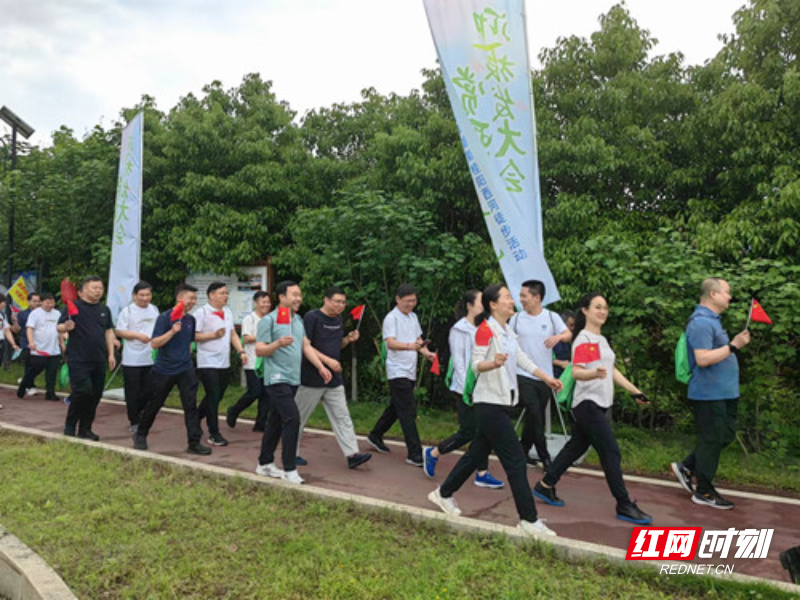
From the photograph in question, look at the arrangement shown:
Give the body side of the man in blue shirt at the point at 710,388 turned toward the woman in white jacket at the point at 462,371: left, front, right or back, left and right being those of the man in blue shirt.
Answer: back

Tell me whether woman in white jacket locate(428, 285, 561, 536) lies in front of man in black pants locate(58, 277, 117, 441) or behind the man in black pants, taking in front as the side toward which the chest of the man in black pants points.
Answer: in front

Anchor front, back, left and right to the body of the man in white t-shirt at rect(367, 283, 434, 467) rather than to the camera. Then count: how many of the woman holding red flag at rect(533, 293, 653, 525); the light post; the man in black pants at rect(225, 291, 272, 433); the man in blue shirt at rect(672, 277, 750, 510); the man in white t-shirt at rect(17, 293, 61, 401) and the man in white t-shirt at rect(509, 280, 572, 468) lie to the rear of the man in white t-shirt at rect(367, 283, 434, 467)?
3

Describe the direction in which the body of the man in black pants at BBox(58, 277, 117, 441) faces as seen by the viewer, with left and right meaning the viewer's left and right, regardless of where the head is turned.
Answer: facing the viewer and to the right of the viewer

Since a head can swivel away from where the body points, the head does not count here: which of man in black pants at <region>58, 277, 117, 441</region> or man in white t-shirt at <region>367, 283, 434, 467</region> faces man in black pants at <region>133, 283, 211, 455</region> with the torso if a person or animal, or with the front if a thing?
man in black pants at <region>58, 277, 117, 441</region>

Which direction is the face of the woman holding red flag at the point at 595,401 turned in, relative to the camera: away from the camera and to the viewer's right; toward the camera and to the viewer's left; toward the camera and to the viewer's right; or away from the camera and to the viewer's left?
toward the camera and to the viewer's right

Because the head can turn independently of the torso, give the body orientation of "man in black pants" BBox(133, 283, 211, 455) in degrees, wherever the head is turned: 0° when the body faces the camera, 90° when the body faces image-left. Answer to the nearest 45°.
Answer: approximately 315°

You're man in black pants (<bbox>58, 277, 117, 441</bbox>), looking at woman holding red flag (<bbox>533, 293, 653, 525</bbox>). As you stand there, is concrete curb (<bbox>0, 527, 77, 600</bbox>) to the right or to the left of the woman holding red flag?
right

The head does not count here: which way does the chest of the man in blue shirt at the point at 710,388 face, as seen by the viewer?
to the viewer's right

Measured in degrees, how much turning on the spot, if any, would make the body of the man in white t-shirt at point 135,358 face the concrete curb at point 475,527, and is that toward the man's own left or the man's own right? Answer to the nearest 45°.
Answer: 0° — they already face it

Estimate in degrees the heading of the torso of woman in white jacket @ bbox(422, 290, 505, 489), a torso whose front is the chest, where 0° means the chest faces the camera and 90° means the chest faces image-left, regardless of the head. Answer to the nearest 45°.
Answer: approximately 270°

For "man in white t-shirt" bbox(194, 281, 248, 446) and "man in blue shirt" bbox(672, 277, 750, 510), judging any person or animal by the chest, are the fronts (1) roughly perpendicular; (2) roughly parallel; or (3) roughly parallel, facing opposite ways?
roughly parallel

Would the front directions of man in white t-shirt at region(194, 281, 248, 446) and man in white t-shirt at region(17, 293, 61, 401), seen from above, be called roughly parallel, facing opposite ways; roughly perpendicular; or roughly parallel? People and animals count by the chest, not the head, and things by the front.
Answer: roughly parallel

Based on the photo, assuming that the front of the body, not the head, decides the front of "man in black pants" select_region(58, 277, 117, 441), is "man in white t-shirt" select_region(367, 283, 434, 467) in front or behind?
in front

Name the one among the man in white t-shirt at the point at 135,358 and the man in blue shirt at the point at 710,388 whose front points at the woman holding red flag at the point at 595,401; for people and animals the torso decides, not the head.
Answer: the man in white t-shirt
